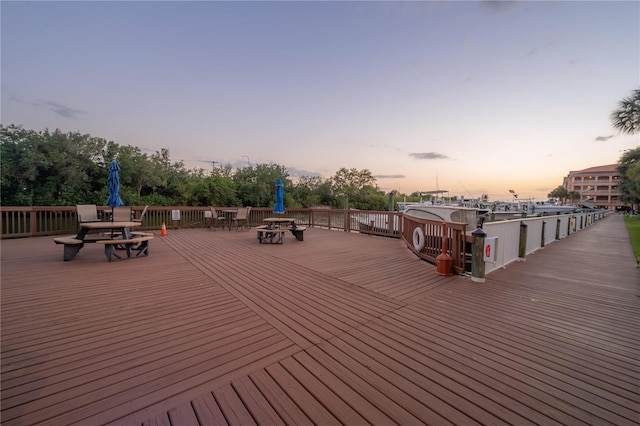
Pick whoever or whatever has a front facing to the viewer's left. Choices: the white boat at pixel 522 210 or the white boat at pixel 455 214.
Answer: the white boat at pixel 455 214

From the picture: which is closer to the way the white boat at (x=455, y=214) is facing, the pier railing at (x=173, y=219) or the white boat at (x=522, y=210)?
the pier railing

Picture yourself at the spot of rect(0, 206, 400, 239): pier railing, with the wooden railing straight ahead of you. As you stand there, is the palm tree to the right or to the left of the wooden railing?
left

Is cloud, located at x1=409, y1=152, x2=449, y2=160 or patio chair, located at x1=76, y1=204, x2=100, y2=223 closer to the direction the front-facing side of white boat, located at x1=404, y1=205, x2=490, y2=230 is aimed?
the patio chair

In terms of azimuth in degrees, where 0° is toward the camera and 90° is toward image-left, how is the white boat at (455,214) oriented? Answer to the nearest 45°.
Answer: approximately 90°
